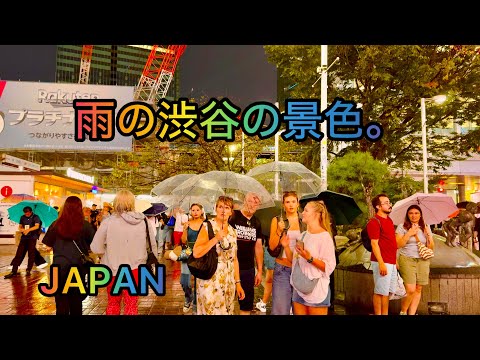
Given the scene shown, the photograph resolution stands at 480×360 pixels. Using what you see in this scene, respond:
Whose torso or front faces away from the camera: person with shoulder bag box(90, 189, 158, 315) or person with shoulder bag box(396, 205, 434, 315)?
person with shoulder bag box(90, 189, 158, 315)

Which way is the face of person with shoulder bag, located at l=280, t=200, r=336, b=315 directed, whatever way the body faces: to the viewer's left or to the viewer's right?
to the viewer's left

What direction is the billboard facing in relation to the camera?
toward the camera

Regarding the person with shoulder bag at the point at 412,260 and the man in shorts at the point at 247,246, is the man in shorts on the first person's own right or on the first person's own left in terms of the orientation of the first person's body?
on the first person's own right

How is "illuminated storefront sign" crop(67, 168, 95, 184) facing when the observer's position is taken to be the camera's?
facing the viewer and to the right of the viewer

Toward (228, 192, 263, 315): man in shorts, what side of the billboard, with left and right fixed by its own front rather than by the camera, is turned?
front

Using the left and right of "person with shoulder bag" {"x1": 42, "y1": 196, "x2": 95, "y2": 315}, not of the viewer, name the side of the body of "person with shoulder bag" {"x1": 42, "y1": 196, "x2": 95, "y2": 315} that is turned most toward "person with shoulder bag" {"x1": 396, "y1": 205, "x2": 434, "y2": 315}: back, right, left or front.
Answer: right

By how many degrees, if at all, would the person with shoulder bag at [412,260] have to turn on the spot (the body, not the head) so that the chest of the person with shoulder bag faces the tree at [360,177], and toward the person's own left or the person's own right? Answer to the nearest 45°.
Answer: approximately 180°

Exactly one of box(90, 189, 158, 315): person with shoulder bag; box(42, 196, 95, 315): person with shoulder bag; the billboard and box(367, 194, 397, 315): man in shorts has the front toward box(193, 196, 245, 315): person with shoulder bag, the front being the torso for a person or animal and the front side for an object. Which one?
the billboard

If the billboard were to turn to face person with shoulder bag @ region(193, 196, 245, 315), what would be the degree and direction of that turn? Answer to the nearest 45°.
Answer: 0° — it already faces them

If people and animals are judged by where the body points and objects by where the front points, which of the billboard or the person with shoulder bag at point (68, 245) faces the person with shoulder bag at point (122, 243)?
the billboard

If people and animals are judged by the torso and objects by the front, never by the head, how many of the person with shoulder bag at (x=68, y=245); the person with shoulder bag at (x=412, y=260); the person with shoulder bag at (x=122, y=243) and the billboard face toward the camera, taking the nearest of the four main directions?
2
